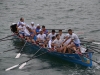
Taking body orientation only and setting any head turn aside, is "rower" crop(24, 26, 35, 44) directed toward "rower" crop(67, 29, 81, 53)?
no
